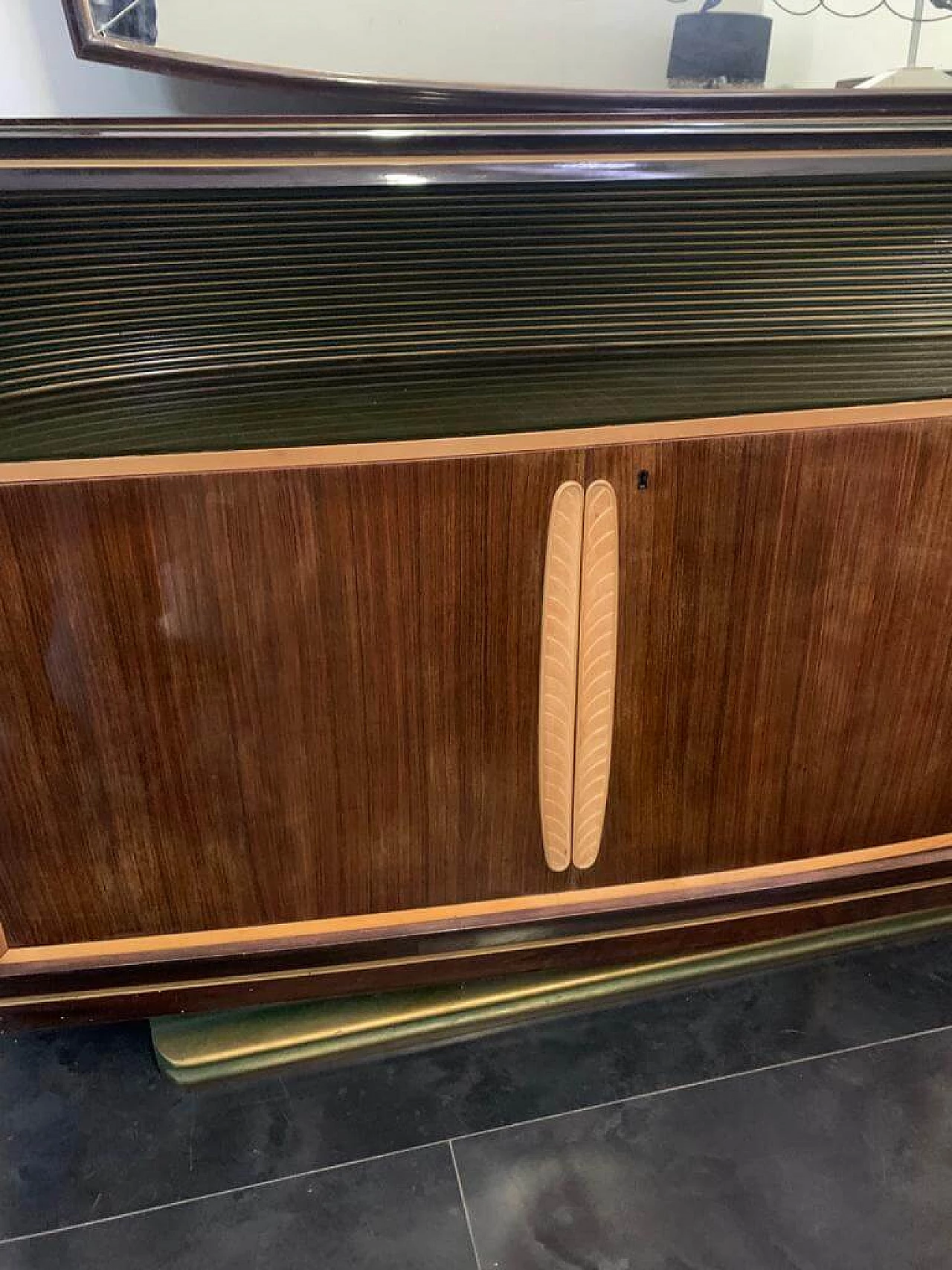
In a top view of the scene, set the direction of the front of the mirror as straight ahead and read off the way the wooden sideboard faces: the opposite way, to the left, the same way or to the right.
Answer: the same way

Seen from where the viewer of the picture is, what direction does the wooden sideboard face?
facing the viewer

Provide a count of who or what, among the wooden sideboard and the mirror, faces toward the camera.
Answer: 2

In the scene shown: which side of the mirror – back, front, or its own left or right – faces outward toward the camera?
front
